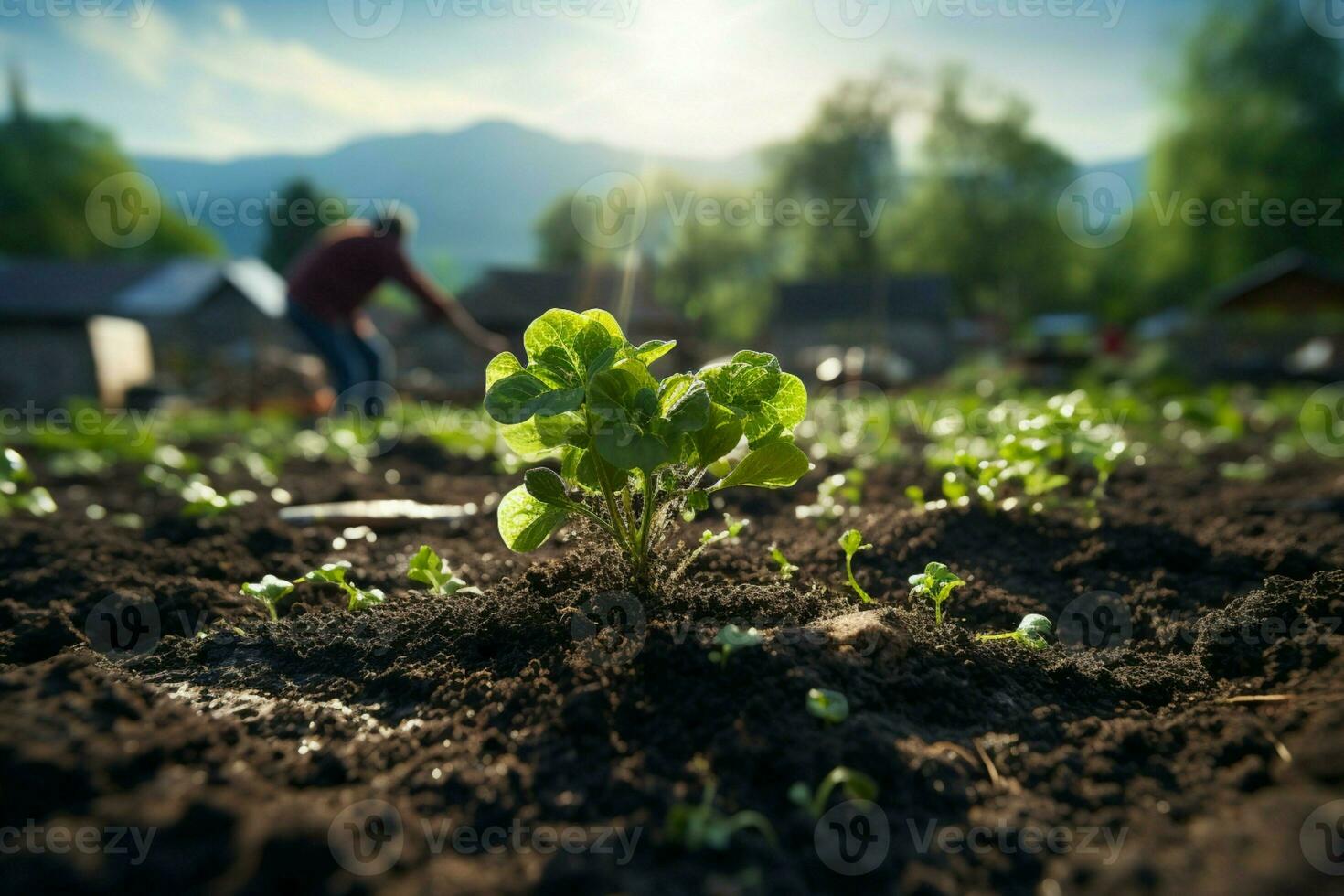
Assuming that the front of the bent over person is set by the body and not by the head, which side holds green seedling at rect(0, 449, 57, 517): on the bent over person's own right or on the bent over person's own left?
on the bent over person's own right

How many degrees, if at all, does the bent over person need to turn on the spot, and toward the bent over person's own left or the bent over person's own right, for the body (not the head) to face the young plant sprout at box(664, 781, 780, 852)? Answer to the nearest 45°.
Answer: approximately 90° to the bent over person's own right

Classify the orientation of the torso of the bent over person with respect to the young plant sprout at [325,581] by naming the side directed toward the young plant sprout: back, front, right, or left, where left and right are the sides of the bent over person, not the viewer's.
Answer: right

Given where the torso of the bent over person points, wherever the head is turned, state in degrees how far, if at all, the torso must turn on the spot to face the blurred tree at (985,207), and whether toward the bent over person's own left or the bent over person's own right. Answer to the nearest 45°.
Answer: approximately 45° to the bent over person's own left

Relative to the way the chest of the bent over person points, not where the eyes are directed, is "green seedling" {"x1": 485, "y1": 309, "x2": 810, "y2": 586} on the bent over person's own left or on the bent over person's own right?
on the bent over person's own right

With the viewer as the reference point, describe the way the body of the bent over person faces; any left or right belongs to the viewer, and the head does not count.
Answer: facing to the right of the viewer

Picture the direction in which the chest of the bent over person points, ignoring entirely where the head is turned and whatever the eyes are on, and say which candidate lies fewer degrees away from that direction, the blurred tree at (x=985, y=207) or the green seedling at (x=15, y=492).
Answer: the blurred tree

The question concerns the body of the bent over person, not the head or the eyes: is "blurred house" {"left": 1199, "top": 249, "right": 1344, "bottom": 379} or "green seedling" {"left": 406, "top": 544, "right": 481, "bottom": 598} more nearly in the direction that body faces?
the blurred house
